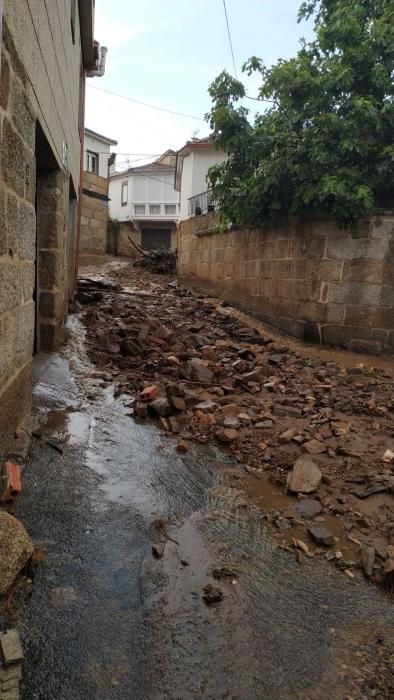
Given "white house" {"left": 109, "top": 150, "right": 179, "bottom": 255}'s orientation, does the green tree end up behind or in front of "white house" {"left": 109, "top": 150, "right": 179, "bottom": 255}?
in front

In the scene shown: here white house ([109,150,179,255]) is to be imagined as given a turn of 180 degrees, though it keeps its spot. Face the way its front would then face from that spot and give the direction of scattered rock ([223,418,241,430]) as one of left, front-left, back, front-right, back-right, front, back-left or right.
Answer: back

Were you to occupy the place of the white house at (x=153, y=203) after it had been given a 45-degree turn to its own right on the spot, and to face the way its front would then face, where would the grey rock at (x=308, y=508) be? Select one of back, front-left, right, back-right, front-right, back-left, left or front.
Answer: front-left

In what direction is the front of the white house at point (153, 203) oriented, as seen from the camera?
facing the viewer

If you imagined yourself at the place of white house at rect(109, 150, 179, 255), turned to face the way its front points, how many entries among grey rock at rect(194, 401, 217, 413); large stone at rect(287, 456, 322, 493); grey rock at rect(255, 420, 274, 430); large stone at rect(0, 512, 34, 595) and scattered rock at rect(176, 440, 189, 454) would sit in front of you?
5

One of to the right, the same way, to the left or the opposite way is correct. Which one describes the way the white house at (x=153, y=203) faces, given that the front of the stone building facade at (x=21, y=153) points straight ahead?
to the right

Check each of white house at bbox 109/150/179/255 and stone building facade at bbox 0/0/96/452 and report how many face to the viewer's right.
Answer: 1

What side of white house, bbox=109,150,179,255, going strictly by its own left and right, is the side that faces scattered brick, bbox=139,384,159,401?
front

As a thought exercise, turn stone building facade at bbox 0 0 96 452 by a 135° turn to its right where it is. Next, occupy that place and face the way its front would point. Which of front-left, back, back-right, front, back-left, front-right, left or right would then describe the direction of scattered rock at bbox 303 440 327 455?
back-left

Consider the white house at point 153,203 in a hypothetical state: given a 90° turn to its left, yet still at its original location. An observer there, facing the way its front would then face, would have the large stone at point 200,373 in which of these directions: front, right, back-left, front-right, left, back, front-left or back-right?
right

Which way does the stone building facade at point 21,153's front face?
to the viewer's right

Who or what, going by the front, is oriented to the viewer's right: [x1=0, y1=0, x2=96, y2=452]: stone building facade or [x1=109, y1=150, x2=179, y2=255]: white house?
the stone building facade

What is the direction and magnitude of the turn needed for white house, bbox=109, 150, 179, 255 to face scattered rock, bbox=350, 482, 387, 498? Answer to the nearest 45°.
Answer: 0° — it already faces it

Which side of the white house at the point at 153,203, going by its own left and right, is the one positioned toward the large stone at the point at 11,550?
front

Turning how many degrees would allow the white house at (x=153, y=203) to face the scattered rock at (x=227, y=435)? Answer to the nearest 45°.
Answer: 0° — it already faces it

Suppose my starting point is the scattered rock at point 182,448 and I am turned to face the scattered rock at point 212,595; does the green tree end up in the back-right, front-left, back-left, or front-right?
back-left

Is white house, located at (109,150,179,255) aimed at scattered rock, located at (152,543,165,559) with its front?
yes
